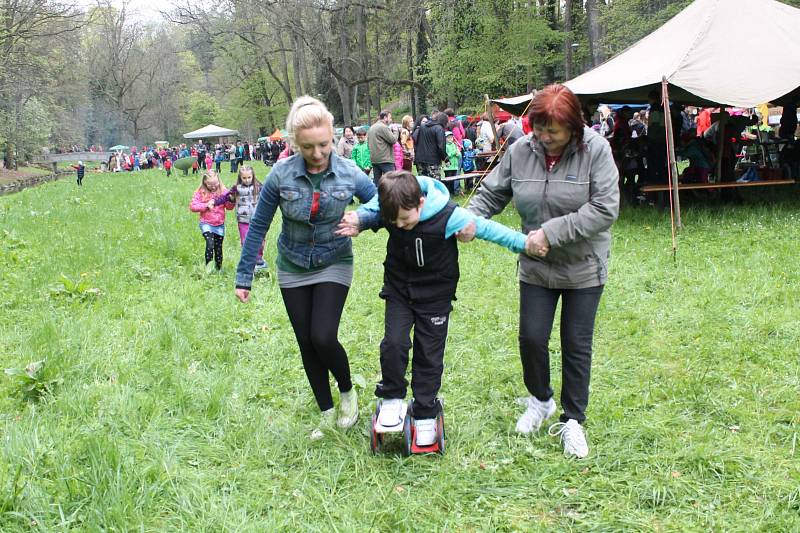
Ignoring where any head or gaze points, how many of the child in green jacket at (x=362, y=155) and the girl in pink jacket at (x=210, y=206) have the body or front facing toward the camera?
2

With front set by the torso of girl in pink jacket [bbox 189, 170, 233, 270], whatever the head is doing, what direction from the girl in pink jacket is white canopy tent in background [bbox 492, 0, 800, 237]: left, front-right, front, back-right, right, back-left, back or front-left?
left

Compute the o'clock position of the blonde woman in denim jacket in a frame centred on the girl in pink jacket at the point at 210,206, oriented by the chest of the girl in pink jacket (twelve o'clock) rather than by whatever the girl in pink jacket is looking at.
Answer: The blonde woman in denim jacket is roughly at 12 o'clock from the girl in pink jacket.

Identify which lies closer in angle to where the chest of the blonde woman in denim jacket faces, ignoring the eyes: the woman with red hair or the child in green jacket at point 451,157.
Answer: the woman with red hair

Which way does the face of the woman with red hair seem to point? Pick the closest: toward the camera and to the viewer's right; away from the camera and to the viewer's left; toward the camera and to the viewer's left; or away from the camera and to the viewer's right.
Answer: toward the camera and to the viewer's left

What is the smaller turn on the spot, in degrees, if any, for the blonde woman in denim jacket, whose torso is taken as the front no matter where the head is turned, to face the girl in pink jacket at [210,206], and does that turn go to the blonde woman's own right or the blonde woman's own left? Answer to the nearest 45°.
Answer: approximately 180°

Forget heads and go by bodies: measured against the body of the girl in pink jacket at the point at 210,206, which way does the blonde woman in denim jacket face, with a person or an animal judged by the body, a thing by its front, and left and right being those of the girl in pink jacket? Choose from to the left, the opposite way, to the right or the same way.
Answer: the same way

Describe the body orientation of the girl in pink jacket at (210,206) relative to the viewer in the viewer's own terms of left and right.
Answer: facing the viewer

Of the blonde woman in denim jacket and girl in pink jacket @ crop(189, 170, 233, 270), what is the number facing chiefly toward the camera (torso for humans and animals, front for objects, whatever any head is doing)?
2

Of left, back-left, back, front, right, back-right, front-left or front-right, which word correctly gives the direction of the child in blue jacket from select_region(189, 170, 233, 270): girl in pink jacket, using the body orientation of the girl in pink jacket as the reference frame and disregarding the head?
front

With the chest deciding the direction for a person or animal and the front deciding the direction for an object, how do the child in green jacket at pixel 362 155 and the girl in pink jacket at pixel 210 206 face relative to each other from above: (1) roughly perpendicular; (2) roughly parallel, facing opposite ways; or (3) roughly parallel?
roughly parallel

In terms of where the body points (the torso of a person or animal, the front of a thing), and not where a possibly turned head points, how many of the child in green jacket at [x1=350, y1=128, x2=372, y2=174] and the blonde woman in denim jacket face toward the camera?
2

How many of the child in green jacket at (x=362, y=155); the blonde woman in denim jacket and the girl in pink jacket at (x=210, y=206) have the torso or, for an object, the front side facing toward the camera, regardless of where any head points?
3

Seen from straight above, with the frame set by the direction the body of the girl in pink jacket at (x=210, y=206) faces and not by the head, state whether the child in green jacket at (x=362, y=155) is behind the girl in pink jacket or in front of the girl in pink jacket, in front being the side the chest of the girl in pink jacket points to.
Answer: behind

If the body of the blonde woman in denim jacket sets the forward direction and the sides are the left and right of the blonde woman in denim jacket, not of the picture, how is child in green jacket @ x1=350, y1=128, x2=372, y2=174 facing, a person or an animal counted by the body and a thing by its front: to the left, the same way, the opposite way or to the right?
the same way

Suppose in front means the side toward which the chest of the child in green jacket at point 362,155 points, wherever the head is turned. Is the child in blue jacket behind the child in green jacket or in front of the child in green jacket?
in front

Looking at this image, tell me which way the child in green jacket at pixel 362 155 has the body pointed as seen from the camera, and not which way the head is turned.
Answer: toward the camera
